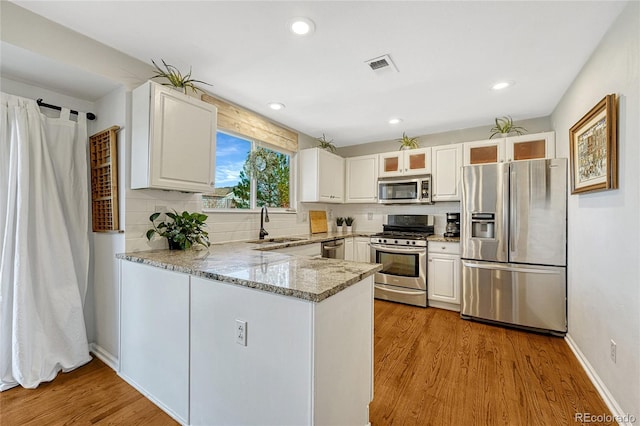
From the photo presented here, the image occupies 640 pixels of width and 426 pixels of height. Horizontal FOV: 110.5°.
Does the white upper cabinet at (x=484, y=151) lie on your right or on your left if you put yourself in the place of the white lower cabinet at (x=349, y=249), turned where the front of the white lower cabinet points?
on your left

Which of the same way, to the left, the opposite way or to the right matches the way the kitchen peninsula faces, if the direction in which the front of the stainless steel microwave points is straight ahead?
the opposite way

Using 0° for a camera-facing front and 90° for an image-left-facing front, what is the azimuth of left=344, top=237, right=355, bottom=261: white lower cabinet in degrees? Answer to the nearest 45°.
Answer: approximately 0°

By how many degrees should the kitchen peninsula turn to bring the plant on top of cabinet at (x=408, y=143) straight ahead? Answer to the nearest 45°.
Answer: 0° — it already faces it

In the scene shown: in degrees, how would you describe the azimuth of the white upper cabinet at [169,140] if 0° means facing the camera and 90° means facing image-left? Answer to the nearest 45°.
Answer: approximately 315°

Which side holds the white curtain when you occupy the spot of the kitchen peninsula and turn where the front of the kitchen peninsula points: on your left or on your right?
on your left

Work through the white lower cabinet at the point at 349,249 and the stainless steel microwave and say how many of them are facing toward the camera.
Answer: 2

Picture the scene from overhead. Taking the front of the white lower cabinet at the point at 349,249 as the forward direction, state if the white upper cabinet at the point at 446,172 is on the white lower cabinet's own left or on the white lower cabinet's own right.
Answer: on the white lower cabinet's own left

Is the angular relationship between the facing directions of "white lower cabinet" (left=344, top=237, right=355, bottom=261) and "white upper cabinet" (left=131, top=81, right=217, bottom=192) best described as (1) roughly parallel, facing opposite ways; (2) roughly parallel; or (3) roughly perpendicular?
roughly perpendicular
